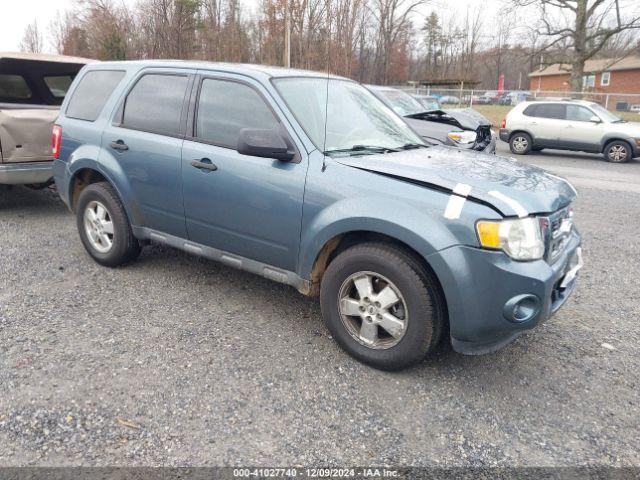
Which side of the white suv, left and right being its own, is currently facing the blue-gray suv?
right

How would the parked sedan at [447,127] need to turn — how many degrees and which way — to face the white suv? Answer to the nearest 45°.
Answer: approximately 90° to its left

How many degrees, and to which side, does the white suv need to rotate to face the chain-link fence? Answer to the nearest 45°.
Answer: approximately 90° to its left

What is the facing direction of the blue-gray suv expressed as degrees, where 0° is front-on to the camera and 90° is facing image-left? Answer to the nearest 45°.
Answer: approximately 315°

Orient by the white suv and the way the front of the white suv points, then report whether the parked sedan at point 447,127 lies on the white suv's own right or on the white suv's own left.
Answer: on the white suv's own right

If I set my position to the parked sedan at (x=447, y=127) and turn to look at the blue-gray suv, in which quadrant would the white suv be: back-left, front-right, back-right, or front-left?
back-left

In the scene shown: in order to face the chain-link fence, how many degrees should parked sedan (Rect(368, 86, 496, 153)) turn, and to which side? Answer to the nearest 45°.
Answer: approximately 135° to its left

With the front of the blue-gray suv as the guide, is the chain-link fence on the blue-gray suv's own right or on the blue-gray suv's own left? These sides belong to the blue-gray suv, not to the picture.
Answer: on the blue-gray suv's own left

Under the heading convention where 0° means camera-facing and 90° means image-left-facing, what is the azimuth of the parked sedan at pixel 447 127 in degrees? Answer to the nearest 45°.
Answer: approximately 315°

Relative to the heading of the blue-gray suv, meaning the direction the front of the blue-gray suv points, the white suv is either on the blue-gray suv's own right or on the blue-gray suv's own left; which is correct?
on the blue-gray suv's own left

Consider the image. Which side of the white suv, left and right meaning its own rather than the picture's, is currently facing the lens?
right
